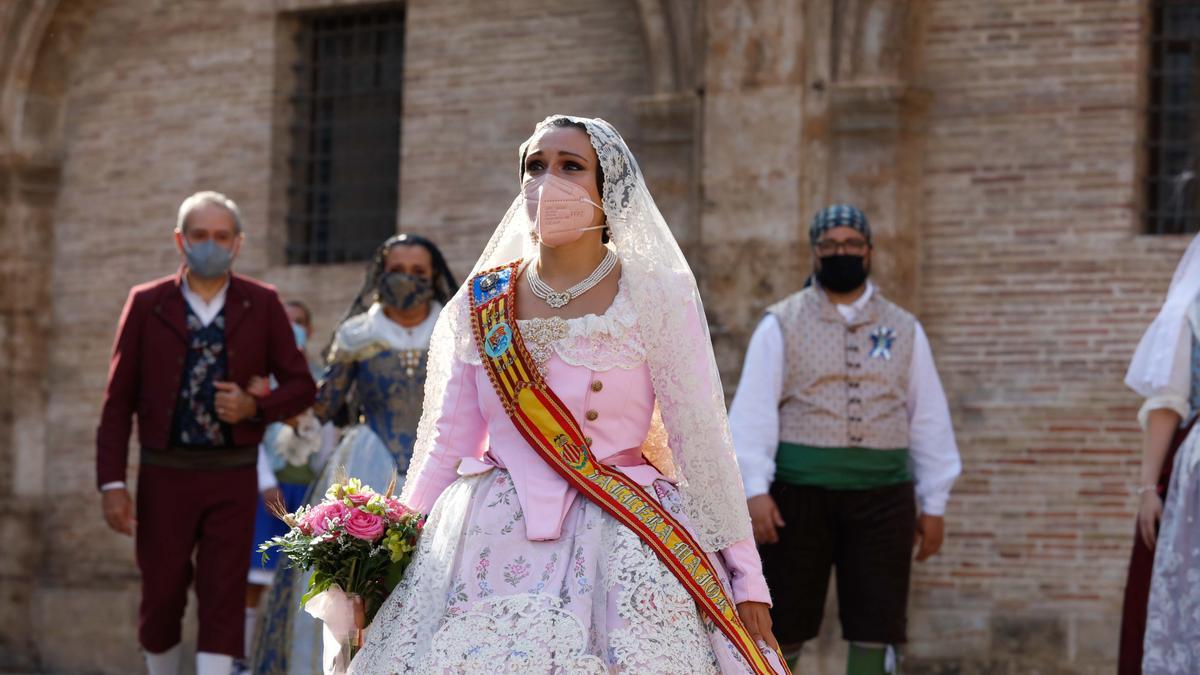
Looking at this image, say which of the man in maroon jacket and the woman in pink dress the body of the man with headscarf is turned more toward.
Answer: the woman in pink dress

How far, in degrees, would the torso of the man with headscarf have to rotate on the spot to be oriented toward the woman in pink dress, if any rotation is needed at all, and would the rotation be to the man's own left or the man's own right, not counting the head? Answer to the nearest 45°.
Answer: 0° — they already face them

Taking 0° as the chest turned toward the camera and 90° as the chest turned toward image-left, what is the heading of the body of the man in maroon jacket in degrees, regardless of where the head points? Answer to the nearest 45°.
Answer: approximately 0°

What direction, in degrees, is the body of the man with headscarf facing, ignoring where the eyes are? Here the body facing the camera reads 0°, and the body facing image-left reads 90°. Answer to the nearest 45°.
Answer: approximately 0°

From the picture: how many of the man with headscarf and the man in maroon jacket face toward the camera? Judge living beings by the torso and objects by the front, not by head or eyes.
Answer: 2

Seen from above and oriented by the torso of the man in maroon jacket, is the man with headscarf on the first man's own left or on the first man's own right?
on the first man's own left

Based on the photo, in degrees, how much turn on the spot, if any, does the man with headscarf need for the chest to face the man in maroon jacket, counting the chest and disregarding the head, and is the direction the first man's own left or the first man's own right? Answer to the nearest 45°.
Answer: approximately 90° to the first man's own right
